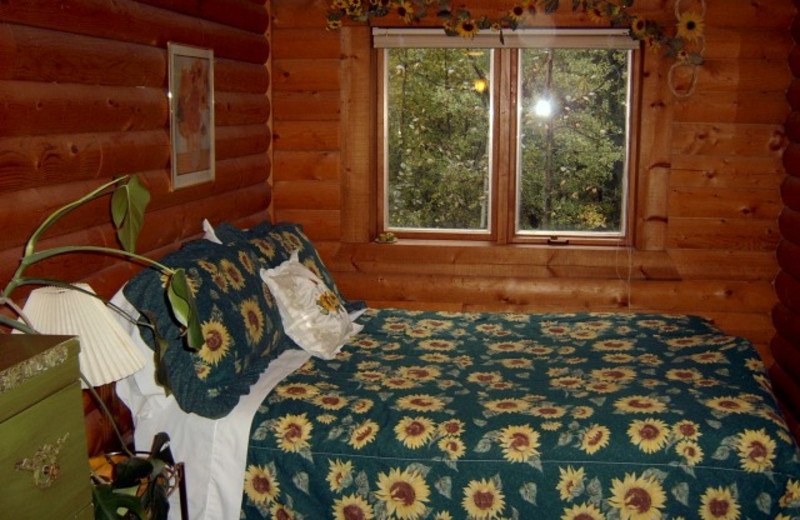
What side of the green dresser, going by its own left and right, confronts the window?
left

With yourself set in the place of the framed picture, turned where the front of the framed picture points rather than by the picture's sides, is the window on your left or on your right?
on your left

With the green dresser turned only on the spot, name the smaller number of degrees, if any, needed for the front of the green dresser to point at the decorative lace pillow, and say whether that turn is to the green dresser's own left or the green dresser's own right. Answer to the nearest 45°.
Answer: approximately 90° to the green dresser's own left

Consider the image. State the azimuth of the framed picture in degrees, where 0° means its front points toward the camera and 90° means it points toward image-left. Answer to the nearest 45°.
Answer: approximately 315°

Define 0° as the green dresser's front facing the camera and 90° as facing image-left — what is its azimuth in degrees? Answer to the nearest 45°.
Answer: approximately 315°

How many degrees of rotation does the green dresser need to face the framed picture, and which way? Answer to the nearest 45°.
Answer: approximately 135° to its left

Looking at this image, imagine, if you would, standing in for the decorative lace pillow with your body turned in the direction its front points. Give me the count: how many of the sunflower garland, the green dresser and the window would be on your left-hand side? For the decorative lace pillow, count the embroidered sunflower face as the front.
2

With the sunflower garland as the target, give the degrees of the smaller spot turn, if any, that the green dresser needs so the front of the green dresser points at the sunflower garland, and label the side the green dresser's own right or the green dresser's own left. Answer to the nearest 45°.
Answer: approximately 90° to the green dresser's own left
